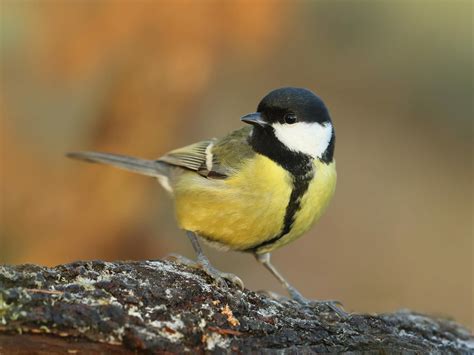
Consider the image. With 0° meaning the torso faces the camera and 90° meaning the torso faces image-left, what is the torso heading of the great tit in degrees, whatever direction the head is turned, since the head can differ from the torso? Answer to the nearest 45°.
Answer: approximately 315°
